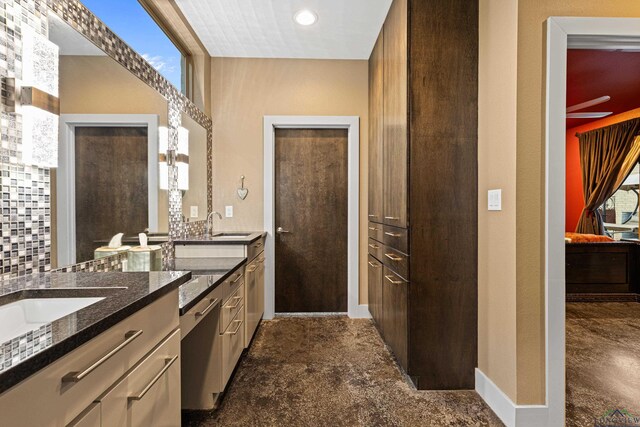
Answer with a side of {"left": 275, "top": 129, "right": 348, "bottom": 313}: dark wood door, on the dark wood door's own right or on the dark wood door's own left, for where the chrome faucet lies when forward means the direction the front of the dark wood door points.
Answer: on the dark wood door's own right

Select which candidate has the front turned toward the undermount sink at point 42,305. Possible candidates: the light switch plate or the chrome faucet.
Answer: the light switch plate

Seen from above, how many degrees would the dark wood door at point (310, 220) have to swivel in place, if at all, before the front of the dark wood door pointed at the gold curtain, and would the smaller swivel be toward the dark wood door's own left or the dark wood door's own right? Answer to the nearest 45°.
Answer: approximately 90° to the dark wood door's own left

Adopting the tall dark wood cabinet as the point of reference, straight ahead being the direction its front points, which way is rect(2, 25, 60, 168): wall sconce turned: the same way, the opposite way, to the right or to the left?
the opposite way

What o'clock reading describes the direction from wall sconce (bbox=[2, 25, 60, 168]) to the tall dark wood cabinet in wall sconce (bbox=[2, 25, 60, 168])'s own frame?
The tall dark wood cabinet is roughly at 11 o'clock from the wall sconce.

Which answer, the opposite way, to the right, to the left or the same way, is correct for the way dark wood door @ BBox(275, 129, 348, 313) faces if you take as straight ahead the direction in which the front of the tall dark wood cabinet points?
to the left

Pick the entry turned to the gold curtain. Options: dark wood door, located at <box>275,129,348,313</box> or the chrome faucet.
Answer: the chrome faucet

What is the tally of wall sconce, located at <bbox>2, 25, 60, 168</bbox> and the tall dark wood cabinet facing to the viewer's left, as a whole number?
1

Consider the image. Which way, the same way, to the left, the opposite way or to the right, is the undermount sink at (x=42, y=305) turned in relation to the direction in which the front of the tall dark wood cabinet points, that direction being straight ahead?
the opposite way

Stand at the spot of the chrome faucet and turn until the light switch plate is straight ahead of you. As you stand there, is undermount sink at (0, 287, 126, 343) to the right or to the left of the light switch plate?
right
